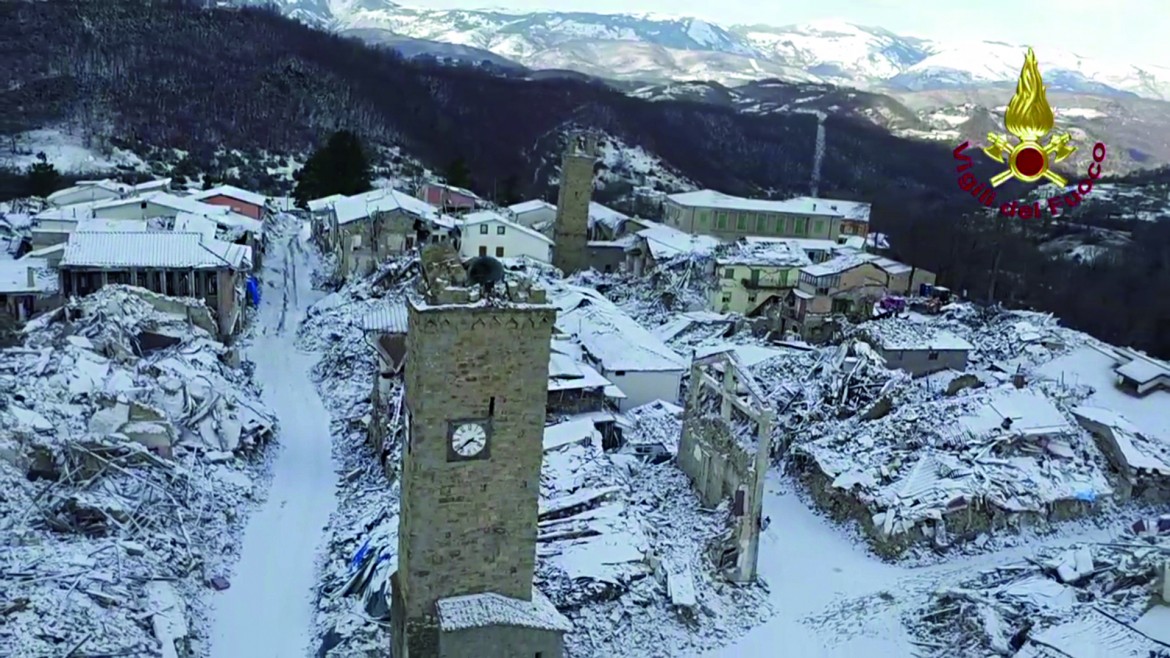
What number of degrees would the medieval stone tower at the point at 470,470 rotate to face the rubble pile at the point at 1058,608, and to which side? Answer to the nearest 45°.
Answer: approximately 90° to its left

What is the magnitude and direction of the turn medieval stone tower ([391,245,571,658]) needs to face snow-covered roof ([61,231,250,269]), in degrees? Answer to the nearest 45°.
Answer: approximately 135° to its right

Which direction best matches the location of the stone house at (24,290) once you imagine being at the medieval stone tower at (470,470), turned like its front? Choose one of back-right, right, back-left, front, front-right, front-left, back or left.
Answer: back-right

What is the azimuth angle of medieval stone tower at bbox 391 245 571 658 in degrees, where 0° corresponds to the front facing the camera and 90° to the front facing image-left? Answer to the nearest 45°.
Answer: approximately 0°

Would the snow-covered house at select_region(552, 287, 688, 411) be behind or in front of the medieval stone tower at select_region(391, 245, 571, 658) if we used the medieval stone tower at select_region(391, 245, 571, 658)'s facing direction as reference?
behind

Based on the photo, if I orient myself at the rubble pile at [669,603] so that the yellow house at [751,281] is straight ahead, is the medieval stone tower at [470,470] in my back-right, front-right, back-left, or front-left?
back-left

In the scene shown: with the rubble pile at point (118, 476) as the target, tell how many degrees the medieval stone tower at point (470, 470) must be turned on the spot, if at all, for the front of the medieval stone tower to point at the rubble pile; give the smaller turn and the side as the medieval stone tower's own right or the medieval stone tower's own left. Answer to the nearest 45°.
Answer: approximately 135° to the medieval stone tower's own right
